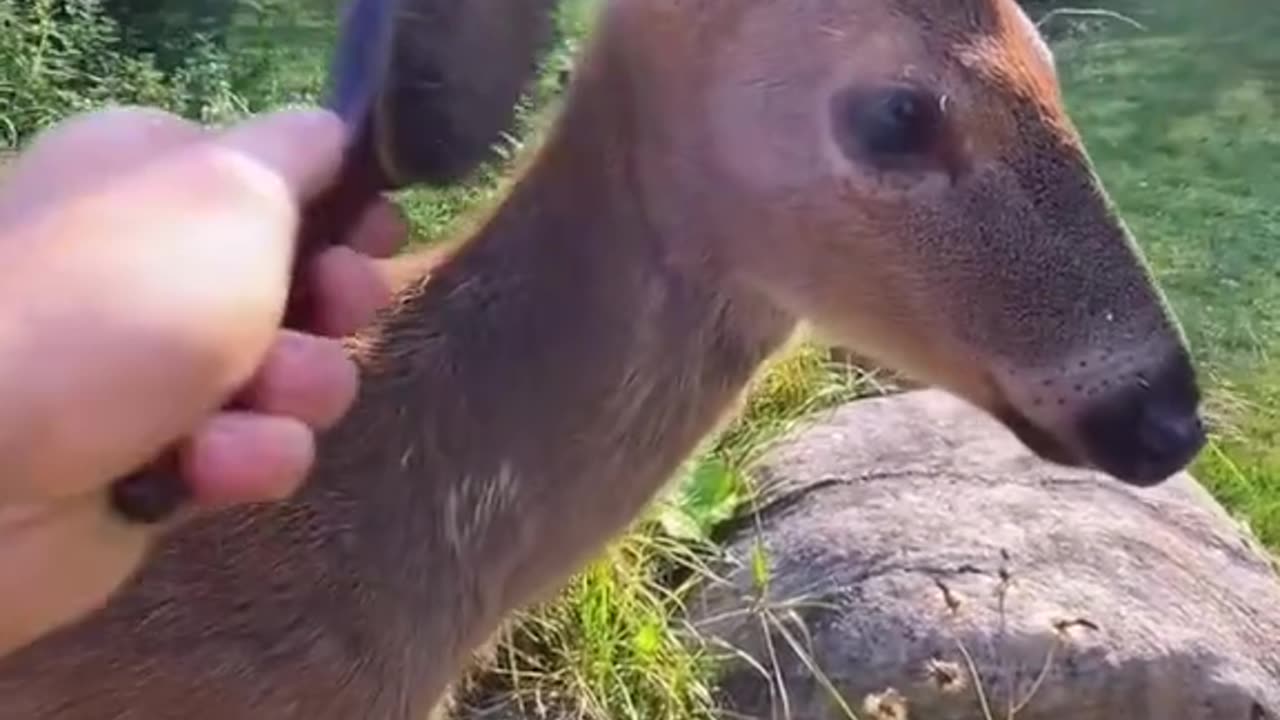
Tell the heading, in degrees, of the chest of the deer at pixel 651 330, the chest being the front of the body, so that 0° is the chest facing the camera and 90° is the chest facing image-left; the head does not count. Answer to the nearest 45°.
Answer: approximately 270°
